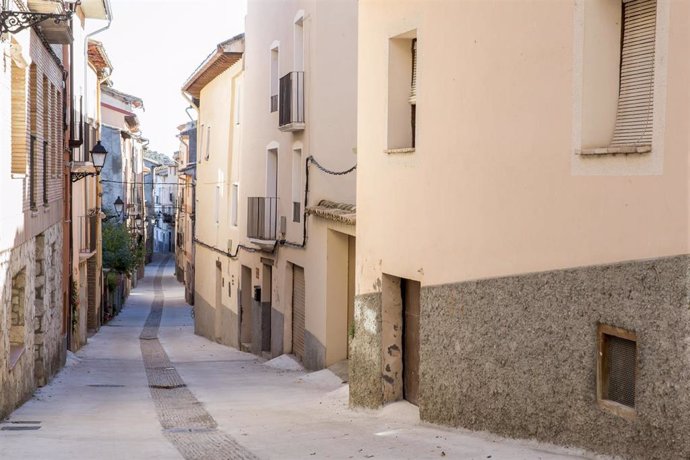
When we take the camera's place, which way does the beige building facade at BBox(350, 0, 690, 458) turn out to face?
facing the viewer and to the left of the viewer

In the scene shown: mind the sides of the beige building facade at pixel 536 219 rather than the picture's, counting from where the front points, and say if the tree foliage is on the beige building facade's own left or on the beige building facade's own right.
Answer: on the beige building facade's own right

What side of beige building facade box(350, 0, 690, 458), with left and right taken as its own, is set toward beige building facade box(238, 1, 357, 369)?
right

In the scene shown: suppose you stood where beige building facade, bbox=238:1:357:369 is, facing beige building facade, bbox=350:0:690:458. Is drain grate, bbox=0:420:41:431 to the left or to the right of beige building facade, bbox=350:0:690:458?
right

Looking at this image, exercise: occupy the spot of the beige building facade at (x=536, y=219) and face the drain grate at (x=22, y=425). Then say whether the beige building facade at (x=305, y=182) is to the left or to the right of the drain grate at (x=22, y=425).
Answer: right

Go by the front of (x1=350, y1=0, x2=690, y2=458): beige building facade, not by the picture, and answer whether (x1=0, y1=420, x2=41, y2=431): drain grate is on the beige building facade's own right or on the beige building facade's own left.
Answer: on the beige building facade's own right
